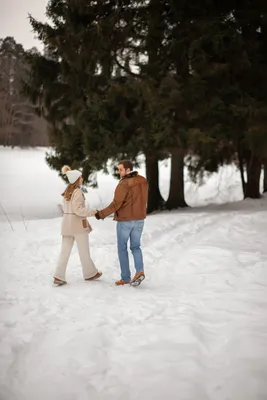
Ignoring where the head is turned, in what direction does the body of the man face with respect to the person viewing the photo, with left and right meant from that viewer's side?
facing away from the viewer and to the left of the viewer

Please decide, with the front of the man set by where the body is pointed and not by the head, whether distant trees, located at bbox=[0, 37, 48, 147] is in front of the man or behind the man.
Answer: in front

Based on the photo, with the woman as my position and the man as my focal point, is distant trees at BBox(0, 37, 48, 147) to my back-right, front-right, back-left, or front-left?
back-left

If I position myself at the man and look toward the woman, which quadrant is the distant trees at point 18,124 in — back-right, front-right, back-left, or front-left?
front-right

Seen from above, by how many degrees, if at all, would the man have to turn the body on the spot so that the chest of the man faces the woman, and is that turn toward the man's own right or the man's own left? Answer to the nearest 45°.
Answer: approximately 45° to the man's own left

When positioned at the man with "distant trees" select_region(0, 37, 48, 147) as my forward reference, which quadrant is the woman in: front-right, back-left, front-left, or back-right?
front-left
